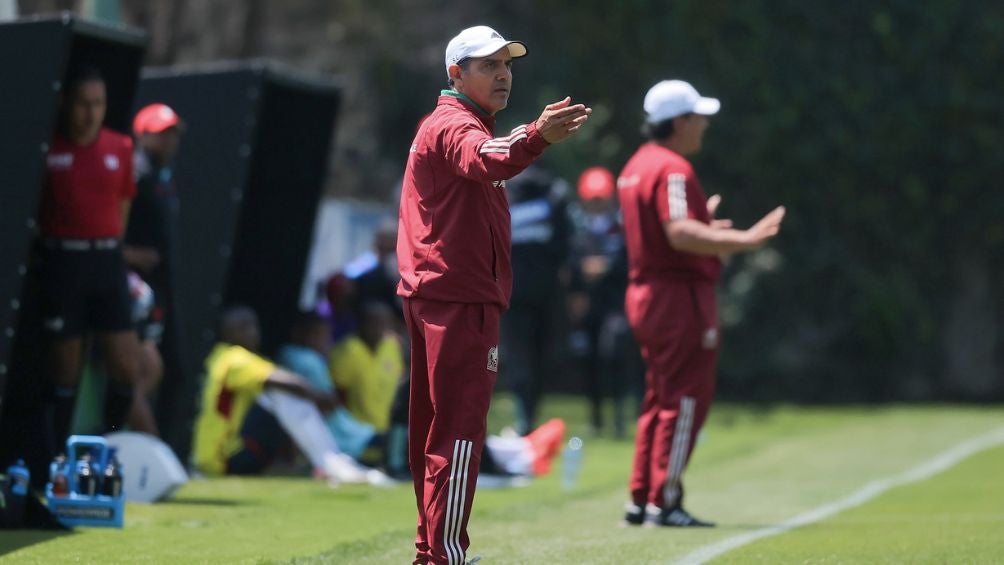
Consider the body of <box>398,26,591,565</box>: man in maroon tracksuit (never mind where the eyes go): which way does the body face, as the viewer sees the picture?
to the viewer's right

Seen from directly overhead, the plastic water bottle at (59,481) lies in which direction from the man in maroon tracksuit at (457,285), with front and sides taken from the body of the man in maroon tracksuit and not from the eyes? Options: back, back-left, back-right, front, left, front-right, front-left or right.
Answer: back-left

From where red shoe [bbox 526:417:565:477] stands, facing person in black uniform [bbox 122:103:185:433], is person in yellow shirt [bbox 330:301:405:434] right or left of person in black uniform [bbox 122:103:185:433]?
right

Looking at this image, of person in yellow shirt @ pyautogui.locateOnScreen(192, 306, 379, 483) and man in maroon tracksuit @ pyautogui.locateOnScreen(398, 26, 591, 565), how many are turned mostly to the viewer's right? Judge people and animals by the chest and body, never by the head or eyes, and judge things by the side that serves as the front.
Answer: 2

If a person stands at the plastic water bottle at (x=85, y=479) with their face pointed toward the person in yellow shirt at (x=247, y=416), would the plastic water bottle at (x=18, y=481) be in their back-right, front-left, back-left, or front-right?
back-left

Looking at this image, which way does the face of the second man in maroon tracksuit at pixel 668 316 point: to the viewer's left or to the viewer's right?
to the viewer's right

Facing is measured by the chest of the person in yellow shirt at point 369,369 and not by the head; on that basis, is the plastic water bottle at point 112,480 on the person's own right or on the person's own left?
on the person's own right

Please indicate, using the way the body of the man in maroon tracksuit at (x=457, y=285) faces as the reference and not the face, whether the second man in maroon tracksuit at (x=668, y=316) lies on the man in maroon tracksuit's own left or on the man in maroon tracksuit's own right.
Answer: on the man in maroon tracksuit's own left

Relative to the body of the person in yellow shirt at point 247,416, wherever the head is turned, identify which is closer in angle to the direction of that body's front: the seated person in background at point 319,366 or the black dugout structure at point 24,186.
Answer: the seated person in background

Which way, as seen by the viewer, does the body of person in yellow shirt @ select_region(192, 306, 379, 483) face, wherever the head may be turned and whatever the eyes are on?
to the viewer's right
